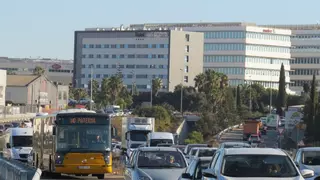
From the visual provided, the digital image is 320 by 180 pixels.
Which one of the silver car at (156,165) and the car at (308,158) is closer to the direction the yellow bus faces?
the silver car

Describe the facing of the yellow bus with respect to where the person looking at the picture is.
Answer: facing the viewer

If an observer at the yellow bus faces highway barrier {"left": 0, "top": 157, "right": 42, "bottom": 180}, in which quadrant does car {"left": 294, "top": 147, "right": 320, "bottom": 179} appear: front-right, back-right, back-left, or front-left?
front-left
